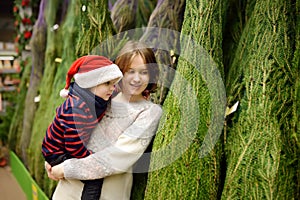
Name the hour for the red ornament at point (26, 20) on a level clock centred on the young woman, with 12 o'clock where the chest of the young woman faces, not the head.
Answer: The red ornament is roughly at 4 o'clock from the young woman.

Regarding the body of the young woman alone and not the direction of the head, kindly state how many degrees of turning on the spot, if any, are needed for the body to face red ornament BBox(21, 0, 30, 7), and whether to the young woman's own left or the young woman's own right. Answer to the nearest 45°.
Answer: approximately 135° to the young woman's own right

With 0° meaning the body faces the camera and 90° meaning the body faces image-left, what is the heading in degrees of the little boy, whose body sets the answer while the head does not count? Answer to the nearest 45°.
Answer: approximately 270°

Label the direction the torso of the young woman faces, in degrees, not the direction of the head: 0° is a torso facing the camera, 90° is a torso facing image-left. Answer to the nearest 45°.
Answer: approximately 45°

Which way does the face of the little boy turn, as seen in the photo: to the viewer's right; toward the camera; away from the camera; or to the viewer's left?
to the viewer's right

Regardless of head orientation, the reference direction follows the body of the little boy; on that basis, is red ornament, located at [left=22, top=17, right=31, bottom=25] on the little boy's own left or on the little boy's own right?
on the little boy's own left
